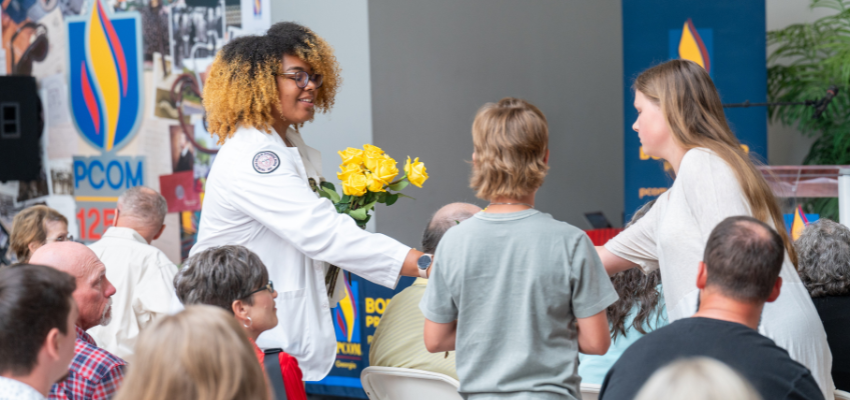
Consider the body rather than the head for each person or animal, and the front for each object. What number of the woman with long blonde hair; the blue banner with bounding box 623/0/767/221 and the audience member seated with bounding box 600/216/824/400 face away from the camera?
1

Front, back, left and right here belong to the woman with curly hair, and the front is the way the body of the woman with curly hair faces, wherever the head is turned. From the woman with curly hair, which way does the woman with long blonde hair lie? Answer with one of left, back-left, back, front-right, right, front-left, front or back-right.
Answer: front-right

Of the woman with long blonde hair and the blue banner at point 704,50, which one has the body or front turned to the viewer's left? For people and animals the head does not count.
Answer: the woman with long blonde hair

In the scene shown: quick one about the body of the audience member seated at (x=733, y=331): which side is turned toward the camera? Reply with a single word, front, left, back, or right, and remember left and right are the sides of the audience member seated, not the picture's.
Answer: back

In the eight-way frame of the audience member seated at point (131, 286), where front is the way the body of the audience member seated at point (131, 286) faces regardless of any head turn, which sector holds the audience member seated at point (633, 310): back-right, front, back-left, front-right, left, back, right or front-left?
right

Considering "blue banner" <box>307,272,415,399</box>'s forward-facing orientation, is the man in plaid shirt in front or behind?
in front

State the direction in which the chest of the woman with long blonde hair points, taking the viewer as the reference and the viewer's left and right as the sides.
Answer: facing to the left of the viewer

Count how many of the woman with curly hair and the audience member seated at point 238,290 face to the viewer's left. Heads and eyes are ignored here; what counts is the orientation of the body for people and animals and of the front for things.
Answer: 0

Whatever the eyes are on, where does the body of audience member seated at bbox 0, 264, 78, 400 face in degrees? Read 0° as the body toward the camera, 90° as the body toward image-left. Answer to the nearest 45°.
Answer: approximately 225°

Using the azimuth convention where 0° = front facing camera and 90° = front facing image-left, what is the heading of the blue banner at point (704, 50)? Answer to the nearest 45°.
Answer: approximately 0°

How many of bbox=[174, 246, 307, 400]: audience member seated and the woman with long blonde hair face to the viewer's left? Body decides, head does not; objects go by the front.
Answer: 1

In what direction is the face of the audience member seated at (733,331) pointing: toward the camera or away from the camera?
away from the camera

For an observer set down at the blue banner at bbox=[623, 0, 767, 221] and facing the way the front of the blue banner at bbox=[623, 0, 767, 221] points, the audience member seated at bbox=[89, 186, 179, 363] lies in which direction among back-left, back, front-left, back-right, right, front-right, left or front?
front-right

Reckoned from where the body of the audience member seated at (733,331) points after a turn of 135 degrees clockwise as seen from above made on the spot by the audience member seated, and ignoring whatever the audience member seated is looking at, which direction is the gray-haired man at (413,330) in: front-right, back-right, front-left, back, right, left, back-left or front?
back

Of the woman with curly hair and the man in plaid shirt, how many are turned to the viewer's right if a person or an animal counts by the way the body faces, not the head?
2
